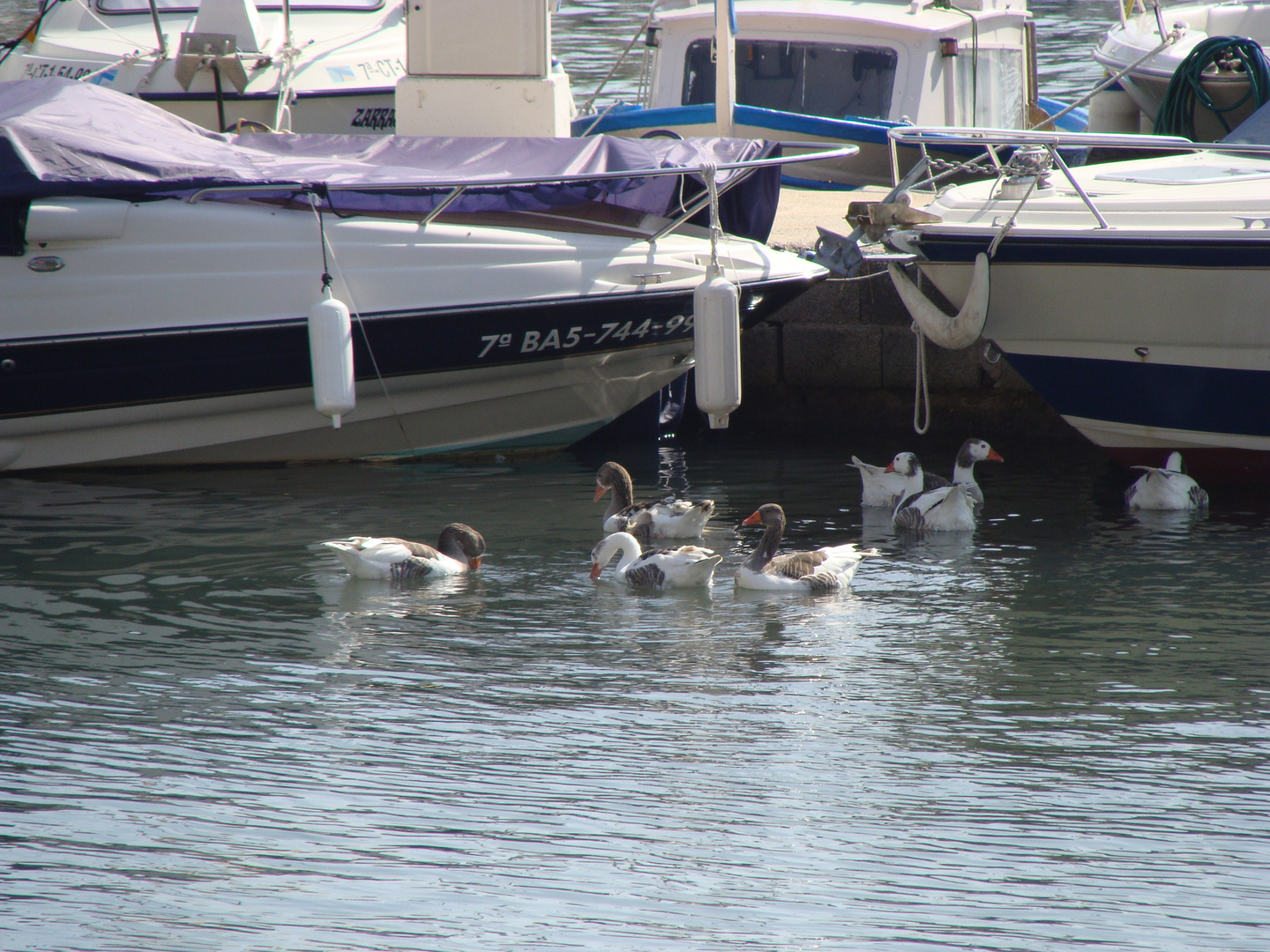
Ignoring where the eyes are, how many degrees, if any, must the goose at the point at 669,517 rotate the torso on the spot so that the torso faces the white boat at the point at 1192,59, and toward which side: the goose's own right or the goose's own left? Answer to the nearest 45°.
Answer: approximately 135° to the goose's own right

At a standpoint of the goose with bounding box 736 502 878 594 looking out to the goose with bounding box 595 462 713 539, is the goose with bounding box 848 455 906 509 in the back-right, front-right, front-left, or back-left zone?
front-right

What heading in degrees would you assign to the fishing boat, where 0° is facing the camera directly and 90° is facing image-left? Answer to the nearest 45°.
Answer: approximately 45°

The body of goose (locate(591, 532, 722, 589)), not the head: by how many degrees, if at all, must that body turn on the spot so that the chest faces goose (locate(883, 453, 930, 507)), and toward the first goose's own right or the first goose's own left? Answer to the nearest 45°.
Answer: approximately 135° to the first goose's own right

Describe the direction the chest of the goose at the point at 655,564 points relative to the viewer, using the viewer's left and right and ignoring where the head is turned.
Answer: facing to the left of the viewer

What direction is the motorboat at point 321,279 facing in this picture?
to the viewer's right

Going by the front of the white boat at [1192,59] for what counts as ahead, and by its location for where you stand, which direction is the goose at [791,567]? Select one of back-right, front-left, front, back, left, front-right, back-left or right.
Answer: front-left

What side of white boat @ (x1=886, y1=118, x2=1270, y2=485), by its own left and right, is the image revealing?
left

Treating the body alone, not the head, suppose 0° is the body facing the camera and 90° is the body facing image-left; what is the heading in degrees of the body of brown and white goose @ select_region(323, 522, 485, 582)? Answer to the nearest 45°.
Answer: approximately 270°
